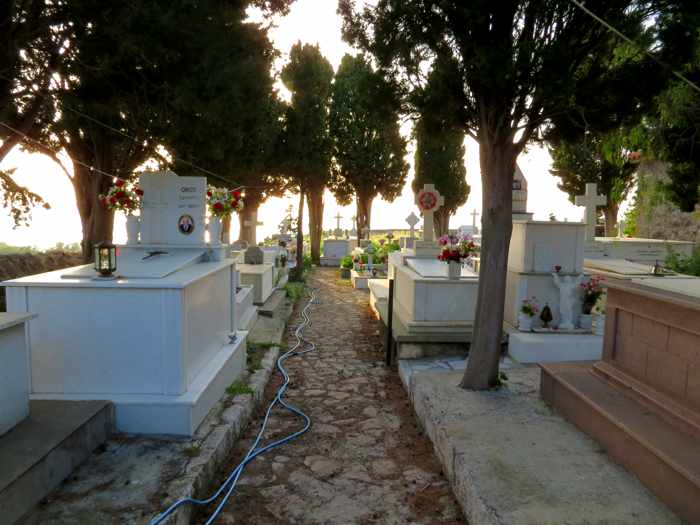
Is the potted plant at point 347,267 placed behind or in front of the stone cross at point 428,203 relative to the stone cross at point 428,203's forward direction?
behind

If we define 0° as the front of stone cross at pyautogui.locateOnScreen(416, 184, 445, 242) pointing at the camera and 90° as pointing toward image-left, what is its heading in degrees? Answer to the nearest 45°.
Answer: approximately 0°

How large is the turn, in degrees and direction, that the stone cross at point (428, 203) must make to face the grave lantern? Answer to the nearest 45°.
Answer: approximately 45° to its right

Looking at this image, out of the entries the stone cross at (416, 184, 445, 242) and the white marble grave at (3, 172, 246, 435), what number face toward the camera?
2

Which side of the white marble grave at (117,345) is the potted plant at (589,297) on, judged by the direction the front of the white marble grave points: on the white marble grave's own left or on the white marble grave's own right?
on the white marble grave's own left

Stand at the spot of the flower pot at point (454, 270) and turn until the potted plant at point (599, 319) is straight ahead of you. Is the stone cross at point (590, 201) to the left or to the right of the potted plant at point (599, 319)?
left

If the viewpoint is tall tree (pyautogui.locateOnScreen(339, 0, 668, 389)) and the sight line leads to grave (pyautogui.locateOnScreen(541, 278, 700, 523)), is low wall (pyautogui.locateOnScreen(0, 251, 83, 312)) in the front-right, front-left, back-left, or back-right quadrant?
back-right

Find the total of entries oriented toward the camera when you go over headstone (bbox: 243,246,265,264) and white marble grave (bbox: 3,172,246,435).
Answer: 2

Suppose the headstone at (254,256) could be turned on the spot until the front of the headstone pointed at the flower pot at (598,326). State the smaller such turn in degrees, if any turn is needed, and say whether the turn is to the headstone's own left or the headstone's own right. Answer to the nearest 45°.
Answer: approximately 45° to the headstone's own left

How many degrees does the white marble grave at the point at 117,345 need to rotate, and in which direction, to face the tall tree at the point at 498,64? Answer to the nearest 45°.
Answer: approximately 90° to its left

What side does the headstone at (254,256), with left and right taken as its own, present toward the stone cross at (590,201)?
left
